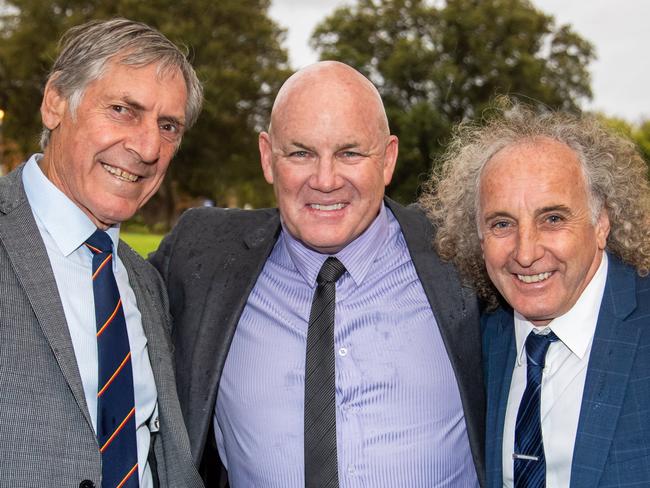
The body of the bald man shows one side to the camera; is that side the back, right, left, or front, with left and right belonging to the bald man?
front

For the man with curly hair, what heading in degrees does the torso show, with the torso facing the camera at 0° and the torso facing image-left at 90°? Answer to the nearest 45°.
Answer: approximately 45°

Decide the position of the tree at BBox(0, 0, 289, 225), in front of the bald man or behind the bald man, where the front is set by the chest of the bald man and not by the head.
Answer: behind

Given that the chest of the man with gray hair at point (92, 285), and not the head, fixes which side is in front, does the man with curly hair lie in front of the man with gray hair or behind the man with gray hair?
in front

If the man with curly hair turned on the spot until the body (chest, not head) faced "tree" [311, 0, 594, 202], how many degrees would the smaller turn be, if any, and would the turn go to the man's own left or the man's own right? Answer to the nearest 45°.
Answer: approximately 135° to the man's own right

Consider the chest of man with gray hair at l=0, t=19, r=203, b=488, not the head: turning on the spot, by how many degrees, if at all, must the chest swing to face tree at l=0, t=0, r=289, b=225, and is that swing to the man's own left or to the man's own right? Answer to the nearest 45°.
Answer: approximately 135° to the man's own left

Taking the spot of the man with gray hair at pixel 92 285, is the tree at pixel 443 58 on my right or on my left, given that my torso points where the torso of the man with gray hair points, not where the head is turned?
on my left

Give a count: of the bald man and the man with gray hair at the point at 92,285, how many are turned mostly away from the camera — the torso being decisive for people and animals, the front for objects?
0

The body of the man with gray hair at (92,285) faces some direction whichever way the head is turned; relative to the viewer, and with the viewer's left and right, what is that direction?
facing the viewer and to the right of the viewer

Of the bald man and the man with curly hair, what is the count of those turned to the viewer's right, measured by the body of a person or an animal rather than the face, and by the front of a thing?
0

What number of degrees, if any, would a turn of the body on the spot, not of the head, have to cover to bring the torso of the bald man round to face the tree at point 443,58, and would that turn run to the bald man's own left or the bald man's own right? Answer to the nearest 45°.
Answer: approximately 180°

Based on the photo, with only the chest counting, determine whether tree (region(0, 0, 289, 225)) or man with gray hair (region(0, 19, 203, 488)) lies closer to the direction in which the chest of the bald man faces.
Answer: the man with gray hair
